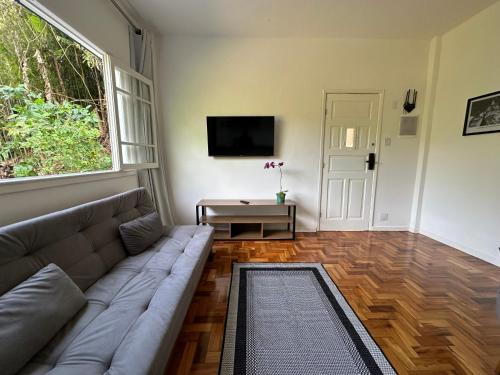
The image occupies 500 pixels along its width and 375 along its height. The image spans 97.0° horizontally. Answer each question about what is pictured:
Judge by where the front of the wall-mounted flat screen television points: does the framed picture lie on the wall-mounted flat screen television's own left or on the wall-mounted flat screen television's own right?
on the wall-mounted flat screen television's own left

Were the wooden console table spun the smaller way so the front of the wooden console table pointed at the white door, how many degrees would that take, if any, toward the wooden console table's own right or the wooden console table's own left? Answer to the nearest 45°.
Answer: approximately 90° to the wooden console table's own left

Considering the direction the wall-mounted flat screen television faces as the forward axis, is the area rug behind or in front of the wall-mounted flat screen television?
in front

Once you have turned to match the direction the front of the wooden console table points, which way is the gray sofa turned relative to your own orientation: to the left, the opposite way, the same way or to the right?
to the left

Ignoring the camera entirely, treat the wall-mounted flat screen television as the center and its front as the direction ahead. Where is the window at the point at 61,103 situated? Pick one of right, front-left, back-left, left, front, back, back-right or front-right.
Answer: front-right

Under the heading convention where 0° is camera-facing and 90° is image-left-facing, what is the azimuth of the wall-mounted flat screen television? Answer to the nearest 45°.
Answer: approximately 0°

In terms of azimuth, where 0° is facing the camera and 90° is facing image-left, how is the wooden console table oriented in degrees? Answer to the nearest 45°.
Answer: approximately 0°

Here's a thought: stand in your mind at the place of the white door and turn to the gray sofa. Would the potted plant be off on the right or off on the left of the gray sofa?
right

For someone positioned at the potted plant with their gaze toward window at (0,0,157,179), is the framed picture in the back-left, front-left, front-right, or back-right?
back-left

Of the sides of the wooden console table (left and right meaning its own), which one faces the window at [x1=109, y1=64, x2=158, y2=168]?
right

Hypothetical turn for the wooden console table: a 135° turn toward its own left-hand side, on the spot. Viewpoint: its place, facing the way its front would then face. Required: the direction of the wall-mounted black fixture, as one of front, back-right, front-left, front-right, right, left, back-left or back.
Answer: front-right

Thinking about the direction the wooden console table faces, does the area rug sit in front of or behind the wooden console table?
in front

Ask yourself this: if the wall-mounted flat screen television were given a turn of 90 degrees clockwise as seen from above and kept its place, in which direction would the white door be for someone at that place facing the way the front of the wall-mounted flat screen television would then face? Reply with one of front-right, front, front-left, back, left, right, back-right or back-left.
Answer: back

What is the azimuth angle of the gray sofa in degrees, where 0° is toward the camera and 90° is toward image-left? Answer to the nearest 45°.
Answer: approximately 315°

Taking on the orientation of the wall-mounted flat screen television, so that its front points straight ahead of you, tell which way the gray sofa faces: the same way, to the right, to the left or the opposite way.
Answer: to the left

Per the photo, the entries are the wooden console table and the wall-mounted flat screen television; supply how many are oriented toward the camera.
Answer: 2
